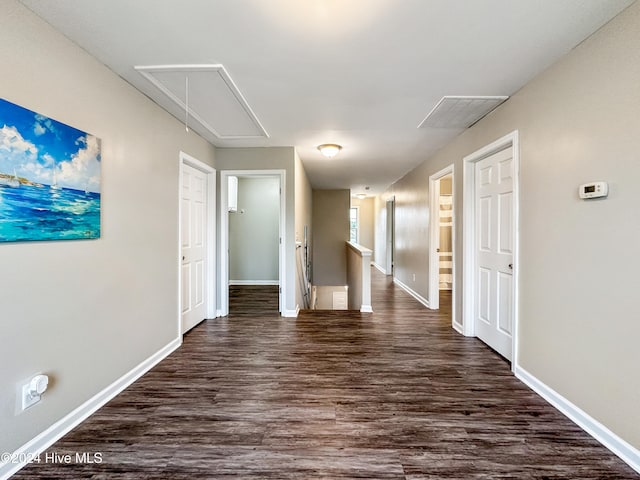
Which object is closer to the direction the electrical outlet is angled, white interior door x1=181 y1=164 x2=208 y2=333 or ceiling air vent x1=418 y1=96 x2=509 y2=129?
the ceiling air vent

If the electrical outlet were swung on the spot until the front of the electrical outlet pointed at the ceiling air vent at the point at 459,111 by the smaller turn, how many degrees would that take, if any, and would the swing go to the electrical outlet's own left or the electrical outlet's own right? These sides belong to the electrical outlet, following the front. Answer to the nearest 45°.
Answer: approximately 45° to the electrical outlet's own left

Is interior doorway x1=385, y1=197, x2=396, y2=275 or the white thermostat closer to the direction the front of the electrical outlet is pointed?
the white thermostat

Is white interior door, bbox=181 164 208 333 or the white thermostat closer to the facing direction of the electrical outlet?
the white thermostat

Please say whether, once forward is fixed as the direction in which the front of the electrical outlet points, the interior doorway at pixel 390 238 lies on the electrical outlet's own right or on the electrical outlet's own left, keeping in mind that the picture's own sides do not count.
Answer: on the electrical outlet's own left

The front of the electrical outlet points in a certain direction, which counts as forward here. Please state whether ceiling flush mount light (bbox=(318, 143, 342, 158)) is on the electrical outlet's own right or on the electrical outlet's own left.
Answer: on the electrical outlet's own left

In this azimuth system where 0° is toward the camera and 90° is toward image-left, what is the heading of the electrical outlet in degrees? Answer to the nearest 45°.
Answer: approximately 315°

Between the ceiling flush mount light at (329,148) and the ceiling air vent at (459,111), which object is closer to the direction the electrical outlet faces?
the ceiling air vent

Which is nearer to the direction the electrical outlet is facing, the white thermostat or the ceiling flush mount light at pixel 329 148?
the white thermostat
